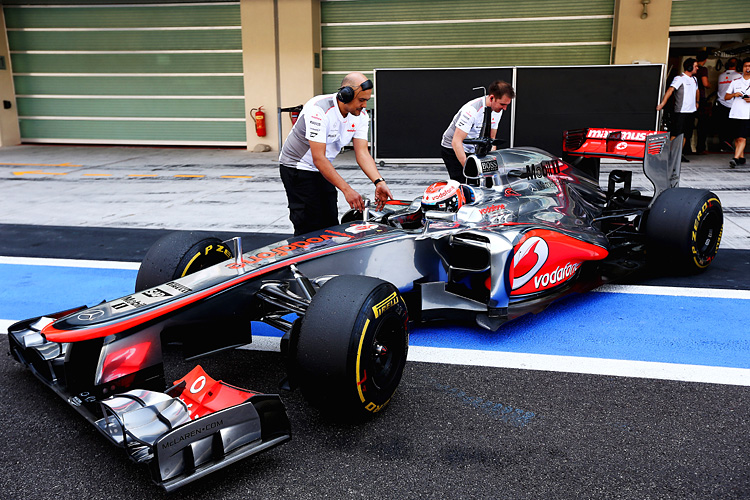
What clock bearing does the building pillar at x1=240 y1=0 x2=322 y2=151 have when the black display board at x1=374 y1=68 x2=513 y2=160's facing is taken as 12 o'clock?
The building pillar is roughly at 4 o'clock from the black display board.

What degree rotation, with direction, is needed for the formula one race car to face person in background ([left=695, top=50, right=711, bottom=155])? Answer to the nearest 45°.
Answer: approximately 180°

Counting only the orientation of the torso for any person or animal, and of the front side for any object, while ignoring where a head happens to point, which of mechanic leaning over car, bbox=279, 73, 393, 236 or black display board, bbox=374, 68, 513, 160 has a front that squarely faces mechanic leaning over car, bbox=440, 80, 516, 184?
the black display board

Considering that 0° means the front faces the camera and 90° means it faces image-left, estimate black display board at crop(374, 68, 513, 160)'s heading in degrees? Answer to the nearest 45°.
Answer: approximately 0°

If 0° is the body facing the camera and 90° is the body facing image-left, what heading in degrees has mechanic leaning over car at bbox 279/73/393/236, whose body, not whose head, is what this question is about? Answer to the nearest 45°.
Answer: approximately 315°

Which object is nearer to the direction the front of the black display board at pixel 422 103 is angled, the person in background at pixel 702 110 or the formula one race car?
the formula one race car

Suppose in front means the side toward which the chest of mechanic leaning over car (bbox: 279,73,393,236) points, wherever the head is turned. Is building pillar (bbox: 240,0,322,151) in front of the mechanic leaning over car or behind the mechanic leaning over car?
behind

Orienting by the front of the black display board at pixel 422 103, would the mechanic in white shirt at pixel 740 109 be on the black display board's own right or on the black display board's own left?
on the black display board's own left

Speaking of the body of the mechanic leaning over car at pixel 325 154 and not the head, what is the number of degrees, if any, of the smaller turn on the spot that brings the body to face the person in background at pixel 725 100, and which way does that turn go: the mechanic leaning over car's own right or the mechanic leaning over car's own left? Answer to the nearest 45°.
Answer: approximately 90° to the mechanic leaning over car's own left

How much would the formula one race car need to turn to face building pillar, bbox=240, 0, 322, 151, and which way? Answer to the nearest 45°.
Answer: approximately 135° to its right
